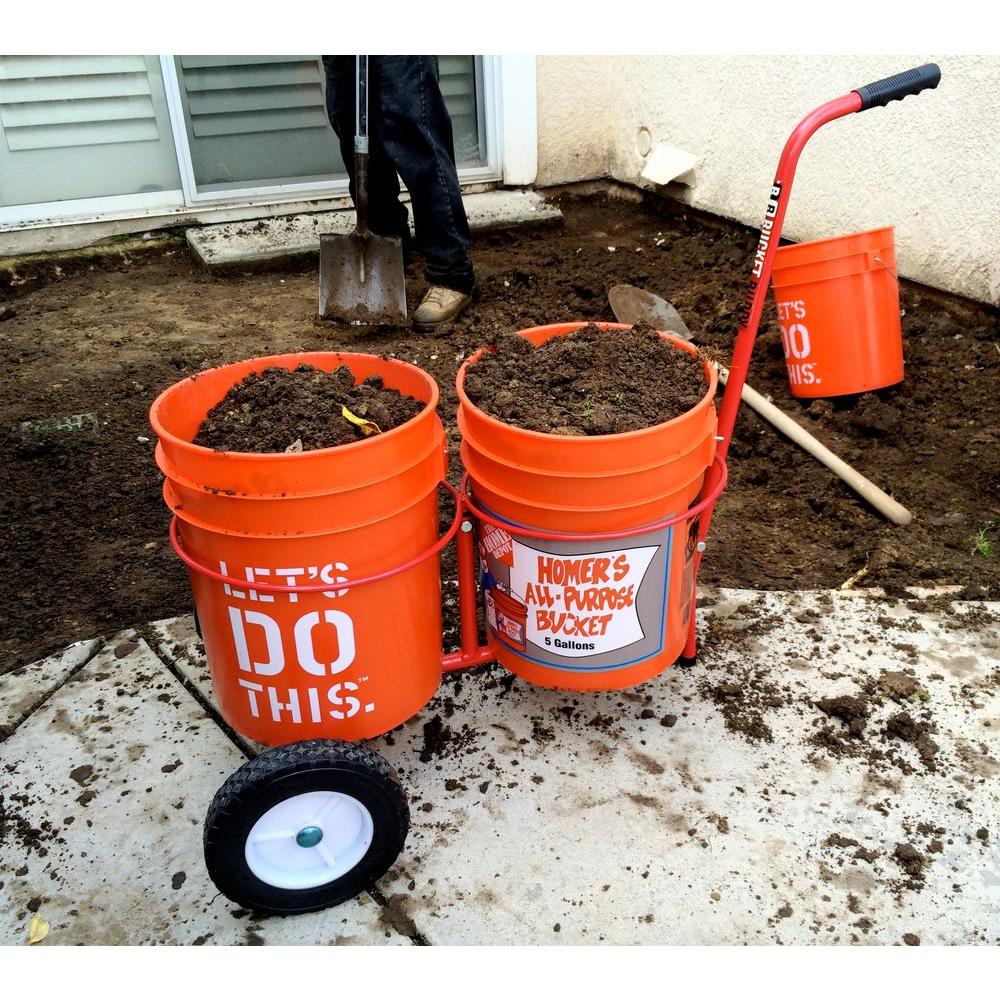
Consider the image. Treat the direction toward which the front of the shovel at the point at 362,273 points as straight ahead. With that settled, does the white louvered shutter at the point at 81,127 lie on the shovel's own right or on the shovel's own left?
on the shovel's own right

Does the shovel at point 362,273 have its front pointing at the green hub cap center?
yes

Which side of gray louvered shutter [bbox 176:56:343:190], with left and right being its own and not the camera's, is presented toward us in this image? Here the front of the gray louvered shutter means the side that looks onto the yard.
front

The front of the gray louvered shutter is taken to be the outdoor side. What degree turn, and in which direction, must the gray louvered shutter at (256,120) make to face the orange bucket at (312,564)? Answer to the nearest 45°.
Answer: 0° — it already faces it

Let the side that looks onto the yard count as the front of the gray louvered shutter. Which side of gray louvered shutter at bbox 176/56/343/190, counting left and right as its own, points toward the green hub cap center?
front

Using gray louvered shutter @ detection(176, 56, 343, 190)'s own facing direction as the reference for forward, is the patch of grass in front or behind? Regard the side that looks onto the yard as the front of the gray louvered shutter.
in front

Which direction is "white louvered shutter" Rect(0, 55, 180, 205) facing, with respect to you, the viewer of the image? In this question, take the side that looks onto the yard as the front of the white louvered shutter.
facing the viewer

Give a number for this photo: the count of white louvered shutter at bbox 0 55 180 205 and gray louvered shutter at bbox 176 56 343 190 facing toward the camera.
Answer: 2

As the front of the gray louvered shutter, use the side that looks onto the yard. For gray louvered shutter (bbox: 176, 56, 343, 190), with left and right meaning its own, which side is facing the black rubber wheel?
front

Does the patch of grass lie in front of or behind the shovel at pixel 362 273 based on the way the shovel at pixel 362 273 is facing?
in front

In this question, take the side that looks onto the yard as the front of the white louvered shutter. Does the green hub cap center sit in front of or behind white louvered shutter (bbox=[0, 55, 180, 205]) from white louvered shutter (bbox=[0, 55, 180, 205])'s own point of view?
in front
